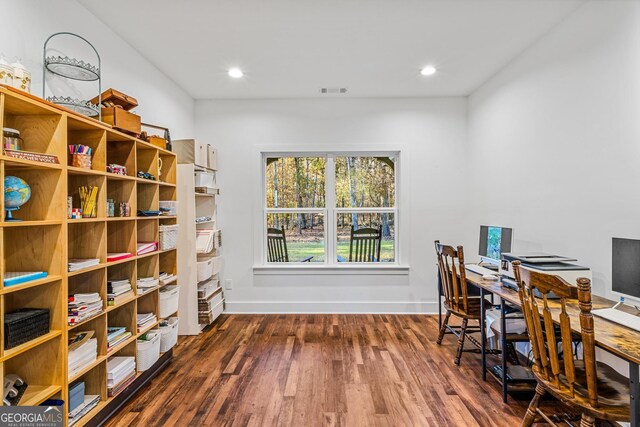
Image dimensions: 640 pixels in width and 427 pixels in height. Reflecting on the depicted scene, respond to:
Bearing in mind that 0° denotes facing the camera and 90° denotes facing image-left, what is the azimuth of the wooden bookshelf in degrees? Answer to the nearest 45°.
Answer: approximately 315°

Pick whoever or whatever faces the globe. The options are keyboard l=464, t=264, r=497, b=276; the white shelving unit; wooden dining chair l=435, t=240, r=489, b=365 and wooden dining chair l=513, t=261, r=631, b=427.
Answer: the keyboard

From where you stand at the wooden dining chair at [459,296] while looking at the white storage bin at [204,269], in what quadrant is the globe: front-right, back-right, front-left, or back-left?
front-left

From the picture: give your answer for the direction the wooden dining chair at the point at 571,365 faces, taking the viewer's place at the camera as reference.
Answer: facing away from the viewer and to the right of the viewer

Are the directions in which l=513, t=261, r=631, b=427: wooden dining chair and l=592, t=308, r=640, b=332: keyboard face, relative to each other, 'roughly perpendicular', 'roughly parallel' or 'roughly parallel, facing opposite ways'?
roughly parallel, facing opposite ways

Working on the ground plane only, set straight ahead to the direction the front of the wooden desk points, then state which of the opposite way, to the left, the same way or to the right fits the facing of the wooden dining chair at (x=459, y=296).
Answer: the opposite way

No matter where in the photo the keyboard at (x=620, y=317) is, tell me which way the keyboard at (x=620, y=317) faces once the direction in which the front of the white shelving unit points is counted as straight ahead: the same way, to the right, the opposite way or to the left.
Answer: the opposite way

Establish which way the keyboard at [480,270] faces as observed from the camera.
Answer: facing the viewer and to the left of the viewer

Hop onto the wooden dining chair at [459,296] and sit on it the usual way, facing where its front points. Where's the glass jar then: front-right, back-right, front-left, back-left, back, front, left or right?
back

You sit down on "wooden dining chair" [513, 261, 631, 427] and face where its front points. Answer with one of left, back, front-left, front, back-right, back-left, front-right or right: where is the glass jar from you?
back

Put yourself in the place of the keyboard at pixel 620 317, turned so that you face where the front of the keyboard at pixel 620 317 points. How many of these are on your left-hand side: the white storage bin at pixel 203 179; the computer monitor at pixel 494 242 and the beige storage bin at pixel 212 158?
0

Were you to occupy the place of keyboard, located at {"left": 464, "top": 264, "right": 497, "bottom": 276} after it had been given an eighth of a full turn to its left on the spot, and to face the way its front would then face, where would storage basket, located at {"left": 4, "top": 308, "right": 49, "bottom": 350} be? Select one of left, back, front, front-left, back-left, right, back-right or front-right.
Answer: front-right

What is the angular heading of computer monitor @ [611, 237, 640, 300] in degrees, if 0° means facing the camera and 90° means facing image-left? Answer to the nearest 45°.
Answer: approximately 45°

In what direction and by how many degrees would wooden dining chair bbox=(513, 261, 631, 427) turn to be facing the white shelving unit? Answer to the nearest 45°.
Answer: approximately 135° to its left

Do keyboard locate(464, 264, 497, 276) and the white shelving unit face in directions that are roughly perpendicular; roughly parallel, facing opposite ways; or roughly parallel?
roughly parallel, facing opposite ways

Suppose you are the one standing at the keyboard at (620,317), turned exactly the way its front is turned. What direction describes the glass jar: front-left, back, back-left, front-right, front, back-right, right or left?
front

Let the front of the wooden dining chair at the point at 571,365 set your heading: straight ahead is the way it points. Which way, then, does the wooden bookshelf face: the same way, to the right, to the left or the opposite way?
the same way

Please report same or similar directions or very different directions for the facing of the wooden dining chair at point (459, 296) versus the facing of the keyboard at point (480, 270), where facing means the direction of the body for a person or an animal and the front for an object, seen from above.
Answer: very different directions
